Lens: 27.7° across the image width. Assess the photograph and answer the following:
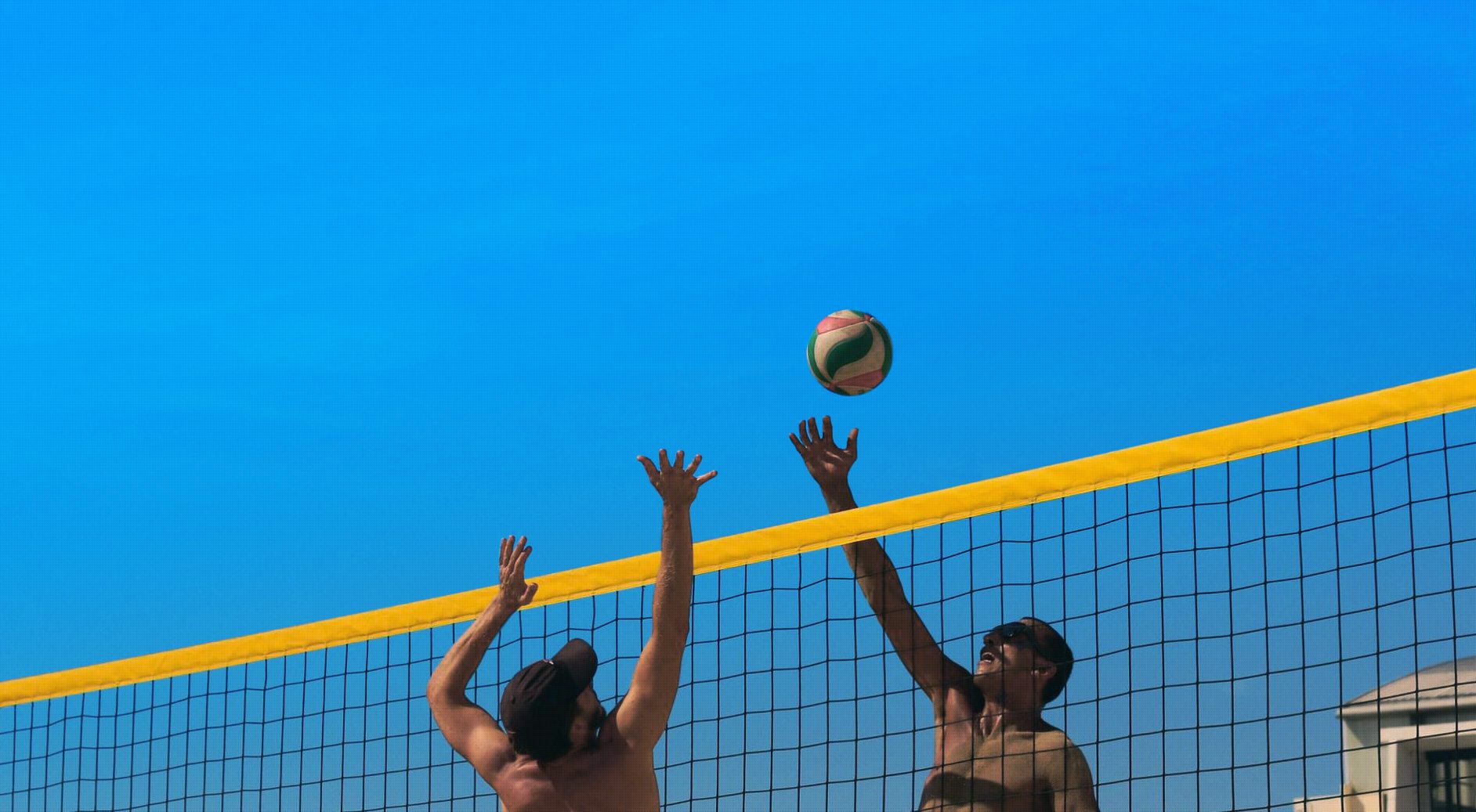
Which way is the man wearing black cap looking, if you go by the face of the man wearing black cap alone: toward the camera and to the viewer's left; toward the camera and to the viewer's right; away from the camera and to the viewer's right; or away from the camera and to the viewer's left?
away from the camera and to the viewer's right

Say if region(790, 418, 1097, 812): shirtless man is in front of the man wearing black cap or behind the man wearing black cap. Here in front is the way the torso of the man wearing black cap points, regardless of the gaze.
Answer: in front

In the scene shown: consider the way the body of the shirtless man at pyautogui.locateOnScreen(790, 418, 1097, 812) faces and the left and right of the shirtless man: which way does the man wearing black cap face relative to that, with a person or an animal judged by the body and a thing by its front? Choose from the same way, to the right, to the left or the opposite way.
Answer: the opposite way

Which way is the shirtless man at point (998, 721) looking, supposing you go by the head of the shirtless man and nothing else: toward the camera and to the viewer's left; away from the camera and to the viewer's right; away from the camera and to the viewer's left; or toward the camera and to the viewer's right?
toward the camera and to the viewer's left

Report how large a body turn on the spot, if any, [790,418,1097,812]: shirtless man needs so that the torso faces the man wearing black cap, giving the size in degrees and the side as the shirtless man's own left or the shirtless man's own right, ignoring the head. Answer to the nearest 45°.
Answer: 0° — they already face them

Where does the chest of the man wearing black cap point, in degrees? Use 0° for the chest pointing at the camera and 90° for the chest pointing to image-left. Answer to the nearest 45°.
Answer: approximately 225°

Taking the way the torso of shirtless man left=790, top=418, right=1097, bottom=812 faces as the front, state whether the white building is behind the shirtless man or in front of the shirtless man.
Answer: behind

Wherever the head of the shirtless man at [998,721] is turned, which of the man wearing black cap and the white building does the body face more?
the man wearing black cap
